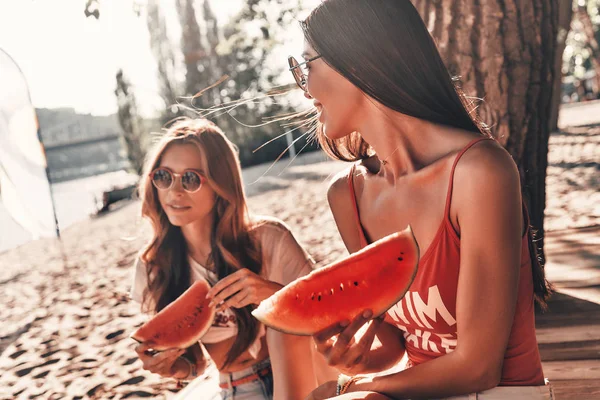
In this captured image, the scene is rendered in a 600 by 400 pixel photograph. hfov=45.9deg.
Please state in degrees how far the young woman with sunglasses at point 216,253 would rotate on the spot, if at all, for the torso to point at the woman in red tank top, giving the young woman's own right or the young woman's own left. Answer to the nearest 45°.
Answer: approximately 90° to the young woman's own left

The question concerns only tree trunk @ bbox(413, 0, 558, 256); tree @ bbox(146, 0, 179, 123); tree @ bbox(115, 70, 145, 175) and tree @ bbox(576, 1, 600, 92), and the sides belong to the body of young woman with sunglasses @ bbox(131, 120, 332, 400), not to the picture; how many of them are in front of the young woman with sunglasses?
0

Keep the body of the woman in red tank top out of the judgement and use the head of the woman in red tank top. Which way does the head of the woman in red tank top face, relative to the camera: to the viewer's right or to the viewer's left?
to the viewer's left

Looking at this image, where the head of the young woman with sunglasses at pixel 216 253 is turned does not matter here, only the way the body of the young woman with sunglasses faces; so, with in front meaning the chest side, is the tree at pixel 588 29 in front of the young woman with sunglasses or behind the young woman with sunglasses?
behind

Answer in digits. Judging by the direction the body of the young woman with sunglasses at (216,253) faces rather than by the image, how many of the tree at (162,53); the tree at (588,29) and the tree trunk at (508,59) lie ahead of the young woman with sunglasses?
0

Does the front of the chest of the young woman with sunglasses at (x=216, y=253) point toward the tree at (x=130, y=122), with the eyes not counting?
no

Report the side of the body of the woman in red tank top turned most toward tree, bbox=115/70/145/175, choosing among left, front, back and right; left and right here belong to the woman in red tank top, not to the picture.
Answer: right

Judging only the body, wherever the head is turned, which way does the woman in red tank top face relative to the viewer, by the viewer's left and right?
facing the viewer and to the left of the viewer

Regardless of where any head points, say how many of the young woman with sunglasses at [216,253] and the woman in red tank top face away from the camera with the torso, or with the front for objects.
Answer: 0

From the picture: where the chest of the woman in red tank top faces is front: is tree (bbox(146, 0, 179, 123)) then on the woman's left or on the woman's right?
on the woman's right

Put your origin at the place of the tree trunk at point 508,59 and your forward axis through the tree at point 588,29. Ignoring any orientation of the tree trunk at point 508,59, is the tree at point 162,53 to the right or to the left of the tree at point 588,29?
left

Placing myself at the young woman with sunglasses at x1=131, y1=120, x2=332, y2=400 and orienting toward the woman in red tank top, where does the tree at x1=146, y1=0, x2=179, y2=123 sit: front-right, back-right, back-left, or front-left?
back-left

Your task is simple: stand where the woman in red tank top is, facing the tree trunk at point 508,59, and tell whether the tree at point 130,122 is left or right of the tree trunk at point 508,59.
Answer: left

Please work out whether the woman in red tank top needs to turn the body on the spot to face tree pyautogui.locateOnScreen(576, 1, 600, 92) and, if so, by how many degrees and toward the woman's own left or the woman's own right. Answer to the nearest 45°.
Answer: approximately 135° to the woman's own right
